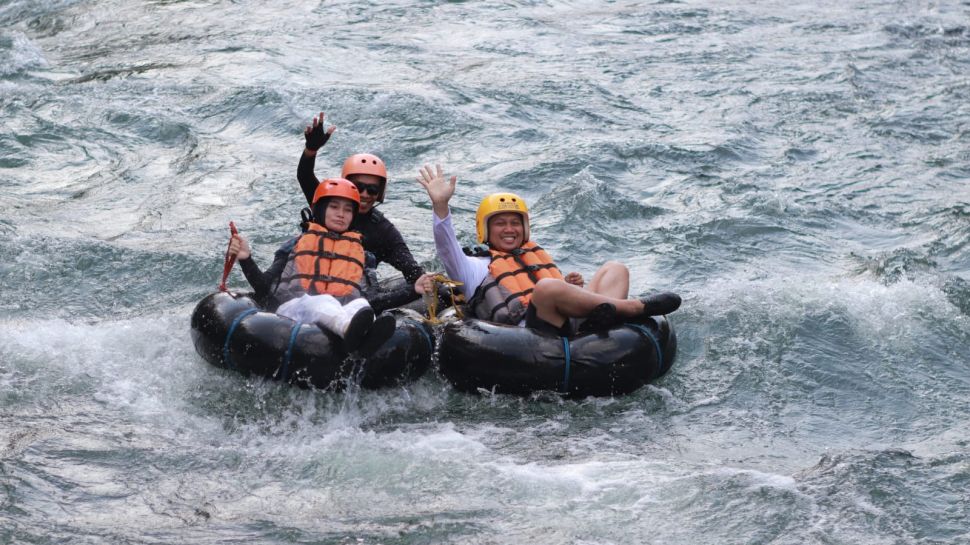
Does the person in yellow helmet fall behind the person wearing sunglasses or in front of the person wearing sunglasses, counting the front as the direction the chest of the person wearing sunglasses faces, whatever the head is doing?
in front

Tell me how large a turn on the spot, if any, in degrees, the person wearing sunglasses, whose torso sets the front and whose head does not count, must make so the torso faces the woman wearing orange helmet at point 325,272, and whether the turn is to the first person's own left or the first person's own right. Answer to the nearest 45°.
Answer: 0° — they already face them

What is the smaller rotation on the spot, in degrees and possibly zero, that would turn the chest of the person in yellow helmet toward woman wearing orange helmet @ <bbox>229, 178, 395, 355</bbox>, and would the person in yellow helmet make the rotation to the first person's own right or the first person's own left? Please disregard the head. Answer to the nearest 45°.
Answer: approximately 135° to the first person's own right

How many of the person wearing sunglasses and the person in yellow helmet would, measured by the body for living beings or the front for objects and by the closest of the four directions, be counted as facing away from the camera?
0

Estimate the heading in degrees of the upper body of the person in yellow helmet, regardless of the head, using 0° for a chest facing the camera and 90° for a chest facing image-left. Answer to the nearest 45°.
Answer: approximately 315°
